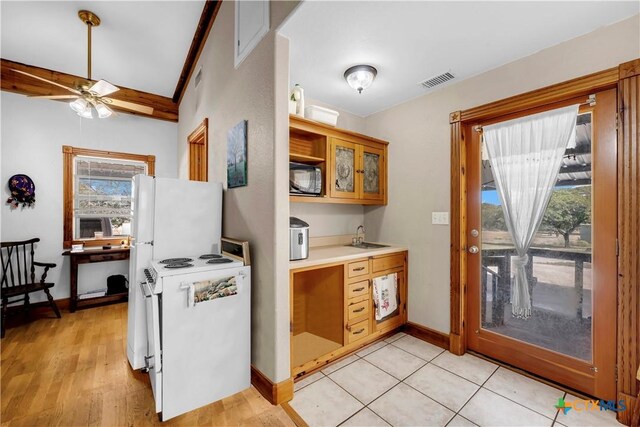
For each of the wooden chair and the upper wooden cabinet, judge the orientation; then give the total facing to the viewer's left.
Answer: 0

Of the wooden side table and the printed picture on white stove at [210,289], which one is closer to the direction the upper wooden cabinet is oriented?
the printed picture on white stove

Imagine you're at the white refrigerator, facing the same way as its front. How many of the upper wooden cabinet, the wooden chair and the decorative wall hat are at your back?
1

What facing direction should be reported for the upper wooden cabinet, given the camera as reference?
facing the viewer and to the right of the viewer

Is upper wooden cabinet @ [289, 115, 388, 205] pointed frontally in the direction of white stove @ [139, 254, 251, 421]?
no

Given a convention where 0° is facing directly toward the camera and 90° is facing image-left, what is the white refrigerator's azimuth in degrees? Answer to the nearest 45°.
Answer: approximately 90°

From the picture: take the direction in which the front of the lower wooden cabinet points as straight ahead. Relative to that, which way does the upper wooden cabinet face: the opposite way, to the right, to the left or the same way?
the same way

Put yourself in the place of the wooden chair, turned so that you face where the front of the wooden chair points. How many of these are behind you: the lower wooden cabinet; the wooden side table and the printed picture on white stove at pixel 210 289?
0

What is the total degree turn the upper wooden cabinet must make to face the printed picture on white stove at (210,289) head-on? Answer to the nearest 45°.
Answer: approximately 90° to its right

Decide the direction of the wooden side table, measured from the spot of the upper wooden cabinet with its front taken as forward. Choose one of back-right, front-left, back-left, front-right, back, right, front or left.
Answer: back-right

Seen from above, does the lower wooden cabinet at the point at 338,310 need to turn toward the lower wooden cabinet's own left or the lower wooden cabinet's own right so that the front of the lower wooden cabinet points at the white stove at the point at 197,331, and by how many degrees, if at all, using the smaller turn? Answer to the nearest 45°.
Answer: approximately 90° to the lower wooden cabinet's own right

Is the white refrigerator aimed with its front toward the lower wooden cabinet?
no

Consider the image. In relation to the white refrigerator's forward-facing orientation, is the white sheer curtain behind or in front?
behind

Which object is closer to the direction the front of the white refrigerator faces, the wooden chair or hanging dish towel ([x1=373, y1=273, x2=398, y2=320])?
the wooden chair
